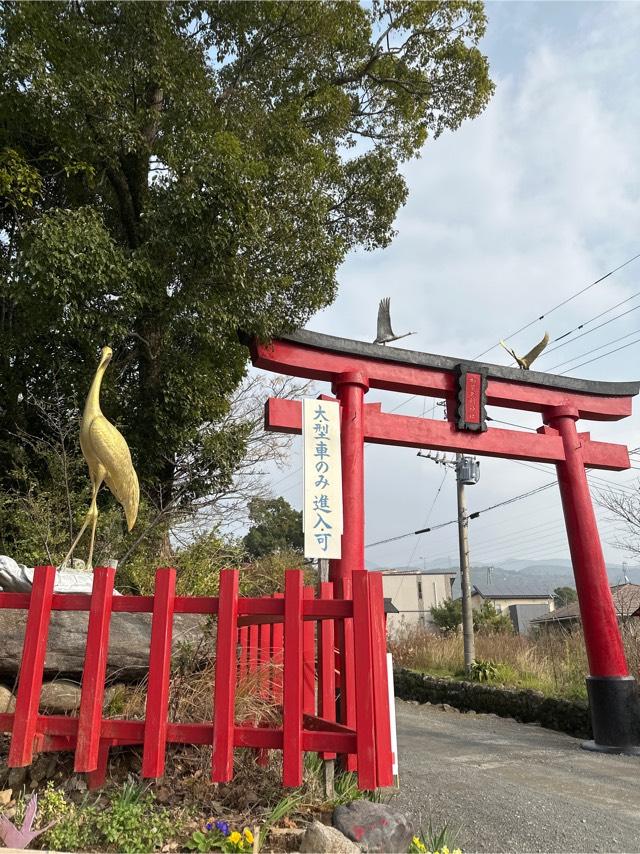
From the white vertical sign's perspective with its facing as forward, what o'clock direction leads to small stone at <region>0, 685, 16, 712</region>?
The small stone is roughly at 2 o'clock from the white vertical sign.

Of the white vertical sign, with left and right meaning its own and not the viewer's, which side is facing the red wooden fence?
front

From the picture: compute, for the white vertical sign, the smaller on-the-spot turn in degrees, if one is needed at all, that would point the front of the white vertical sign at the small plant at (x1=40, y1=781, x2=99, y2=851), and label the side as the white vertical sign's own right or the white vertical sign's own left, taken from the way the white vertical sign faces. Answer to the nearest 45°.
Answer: approximately 45° to the white vertical sign's own right

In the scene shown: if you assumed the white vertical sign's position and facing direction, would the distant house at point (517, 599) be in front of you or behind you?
behind

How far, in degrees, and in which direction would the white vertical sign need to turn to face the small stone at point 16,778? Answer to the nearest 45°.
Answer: approximately 45° to its right

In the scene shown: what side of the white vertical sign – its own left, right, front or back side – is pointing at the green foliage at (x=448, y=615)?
back

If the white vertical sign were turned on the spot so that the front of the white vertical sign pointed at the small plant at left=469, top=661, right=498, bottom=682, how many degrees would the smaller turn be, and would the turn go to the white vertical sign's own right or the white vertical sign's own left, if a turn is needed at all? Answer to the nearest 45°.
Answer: approximately 180°

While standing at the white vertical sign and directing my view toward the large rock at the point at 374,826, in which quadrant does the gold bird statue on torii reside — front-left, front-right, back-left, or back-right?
back-left

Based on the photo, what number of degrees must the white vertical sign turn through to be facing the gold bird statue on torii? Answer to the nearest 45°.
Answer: approximately 135° to its left

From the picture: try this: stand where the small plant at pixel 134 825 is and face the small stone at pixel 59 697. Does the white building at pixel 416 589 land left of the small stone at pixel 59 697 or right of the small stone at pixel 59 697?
right

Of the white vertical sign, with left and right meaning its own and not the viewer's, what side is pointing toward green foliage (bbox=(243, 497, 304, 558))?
back

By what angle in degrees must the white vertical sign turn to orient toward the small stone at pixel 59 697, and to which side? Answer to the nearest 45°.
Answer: approximately 45° to its right

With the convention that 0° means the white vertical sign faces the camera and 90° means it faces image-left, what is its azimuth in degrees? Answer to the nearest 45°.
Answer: approximately 0°

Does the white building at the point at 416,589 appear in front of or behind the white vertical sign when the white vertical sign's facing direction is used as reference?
behind
